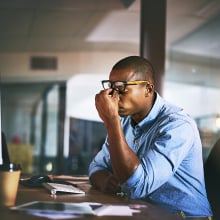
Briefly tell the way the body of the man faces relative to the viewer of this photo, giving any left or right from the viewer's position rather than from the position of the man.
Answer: facing the viewer and to the left of the viewer
